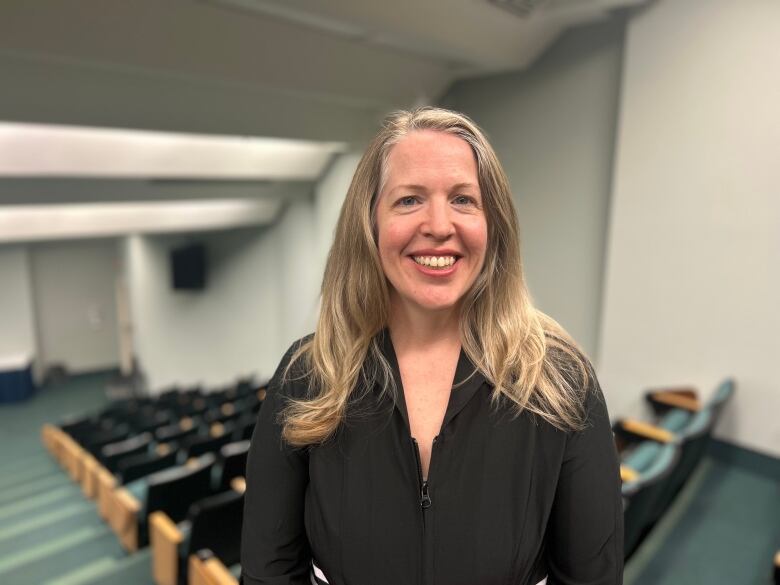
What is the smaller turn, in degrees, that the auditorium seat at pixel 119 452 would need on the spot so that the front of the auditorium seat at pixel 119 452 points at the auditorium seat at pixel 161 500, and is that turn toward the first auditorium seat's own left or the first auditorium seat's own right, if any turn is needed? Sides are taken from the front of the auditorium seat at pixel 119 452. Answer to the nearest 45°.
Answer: approximately 135° to the first auditorium seat's own left

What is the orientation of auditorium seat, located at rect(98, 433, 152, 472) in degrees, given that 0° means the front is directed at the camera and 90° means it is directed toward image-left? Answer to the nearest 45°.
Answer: approximately 135°

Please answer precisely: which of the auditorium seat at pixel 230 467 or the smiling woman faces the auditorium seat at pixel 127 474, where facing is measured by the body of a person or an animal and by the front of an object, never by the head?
the auditorium seat at pixel 230 467

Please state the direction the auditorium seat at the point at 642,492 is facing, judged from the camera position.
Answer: facing away from the viewer and to the left of the viewer

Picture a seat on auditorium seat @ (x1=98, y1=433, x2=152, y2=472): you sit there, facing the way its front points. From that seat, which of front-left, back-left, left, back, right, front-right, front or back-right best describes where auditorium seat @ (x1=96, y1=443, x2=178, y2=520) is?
back-left

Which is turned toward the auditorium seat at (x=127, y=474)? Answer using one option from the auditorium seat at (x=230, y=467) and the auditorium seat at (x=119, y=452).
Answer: the auditorium seat at (x=230, y=467)

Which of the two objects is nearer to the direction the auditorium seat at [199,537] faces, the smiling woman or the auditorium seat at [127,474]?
the auditorium seat

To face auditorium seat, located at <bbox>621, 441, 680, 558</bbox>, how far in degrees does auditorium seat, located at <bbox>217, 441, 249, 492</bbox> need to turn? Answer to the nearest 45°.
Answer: approximately 180°
